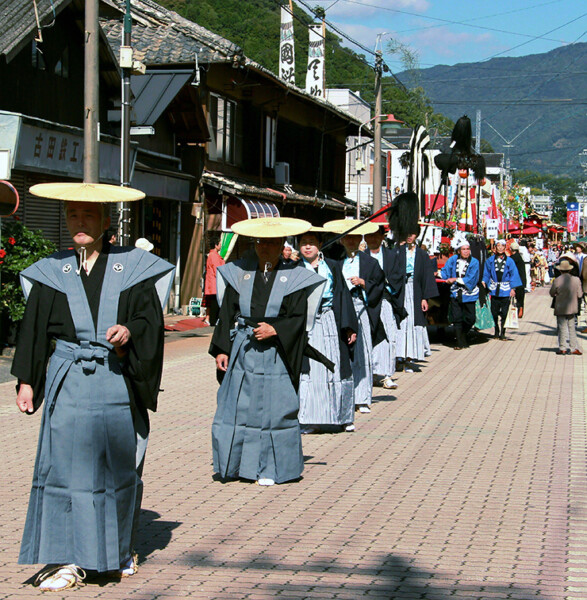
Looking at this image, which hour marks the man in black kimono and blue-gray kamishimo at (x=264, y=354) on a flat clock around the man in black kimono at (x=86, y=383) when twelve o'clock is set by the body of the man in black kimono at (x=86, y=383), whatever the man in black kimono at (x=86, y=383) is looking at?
the man in black kimono and blue-gray kamishimo at (x=264, y=354) is roughly at 7 o'clock from the man in black kimono at (x=86, y=383).

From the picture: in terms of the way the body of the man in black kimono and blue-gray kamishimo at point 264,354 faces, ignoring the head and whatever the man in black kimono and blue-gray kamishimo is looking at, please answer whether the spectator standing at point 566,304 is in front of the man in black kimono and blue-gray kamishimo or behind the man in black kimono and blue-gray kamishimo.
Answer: behind

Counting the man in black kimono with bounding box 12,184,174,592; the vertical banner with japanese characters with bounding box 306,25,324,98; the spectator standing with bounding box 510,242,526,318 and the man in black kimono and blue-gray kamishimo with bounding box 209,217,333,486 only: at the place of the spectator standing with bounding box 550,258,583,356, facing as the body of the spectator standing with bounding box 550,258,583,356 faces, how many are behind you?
2

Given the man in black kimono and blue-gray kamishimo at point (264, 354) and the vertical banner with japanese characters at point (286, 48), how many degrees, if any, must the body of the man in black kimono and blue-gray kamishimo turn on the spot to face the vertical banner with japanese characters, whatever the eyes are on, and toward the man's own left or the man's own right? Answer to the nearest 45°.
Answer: approximately 180°

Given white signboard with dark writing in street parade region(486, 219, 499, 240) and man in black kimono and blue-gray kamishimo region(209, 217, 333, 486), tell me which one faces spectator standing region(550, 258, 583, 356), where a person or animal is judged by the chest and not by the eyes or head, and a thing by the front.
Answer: the white signboard with dark writing in street parade
